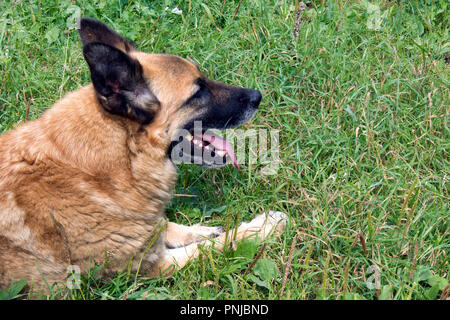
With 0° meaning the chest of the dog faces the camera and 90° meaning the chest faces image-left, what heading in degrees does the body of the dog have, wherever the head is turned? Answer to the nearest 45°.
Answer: approximately 270°
